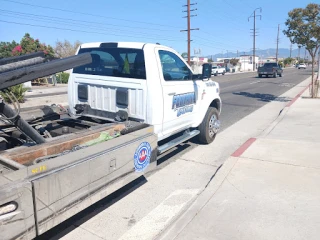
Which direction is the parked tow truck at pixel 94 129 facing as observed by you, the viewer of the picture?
facing away from the viewer and to the right of the viewer

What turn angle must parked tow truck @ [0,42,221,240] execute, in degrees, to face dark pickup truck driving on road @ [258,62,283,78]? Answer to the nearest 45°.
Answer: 0° — it already faces it

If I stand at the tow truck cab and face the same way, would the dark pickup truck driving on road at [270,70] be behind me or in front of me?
in front

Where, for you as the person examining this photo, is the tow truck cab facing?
facing away from the viewer and to the right of the viewer
